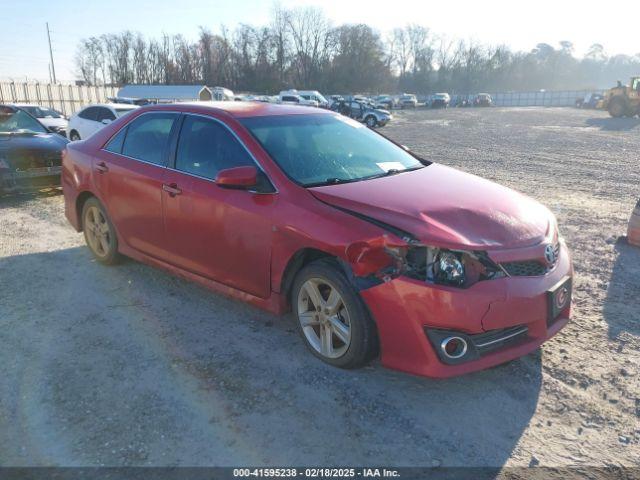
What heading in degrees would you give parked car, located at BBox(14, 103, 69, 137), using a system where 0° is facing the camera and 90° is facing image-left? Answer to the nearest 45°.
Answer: approximately 315°

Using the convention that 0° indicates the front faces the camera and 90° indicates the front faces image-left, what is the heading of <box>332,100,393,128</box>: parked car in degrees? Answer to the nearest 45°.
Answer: approximately 315°

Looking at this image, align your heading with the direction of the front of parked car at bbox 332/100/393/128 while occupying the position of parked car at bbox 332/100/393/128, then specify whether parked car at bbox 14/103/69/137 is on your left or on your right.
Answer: on your right

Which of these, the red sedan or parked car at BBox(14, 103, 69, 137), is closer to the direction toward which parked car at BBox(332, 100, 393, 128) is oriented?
the red sedan

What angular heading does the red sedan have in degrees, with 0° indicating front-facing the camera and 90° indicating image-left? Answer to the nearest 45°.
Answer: approximately 315°

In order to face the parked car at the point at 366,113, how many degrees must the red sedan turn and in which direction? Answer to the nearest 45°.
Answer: approximately 135° to its left

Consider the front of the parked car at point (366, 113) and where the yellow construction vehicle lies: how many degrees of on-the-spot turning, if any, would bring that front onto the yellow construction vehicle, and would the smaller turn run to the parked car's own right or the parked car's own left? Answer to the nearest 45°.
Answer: approximately 45° to the parked car's own left

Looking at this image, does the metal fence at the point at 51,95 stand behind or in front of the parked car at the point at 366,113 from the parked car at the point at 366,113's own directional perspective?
behind

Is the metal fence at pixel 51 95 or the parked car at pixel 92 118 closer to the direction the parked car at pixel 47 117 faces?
the parked car
